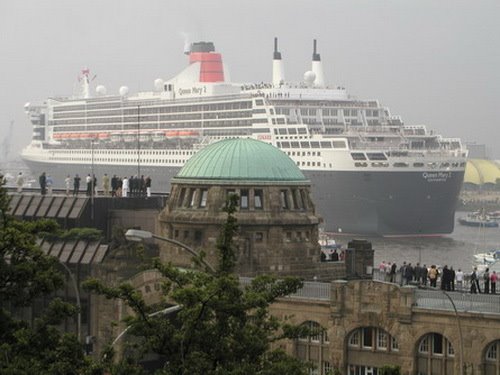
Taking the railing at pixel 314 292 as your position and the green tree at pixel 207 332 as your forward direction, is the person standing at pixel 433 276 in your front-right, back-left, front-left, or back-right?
back-left

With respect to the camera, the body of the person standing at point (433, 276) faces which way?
away from the camera

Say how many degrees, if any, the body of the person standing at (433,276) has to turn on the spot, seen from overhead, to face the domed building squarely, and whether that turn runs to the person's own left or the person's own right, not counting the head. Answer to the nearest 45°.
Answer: approximately 90° to the person's own left

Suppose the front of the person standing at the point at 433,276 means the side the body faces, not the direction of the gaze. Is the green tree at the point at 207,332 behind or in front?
behind

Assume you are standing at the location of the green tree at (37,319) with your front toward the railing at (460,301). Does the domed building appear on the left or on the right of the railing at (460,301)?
left

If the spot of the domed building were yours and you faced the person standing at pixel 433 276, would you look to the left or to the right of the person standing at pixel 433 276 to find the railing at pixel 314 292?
right

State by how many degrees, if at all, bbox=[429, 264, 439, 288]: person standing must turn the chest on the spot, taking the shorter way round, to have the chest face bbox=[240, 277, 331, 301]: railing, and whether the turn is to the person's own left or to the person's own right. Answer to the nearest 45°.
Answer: approximately 135° to the person's own left
